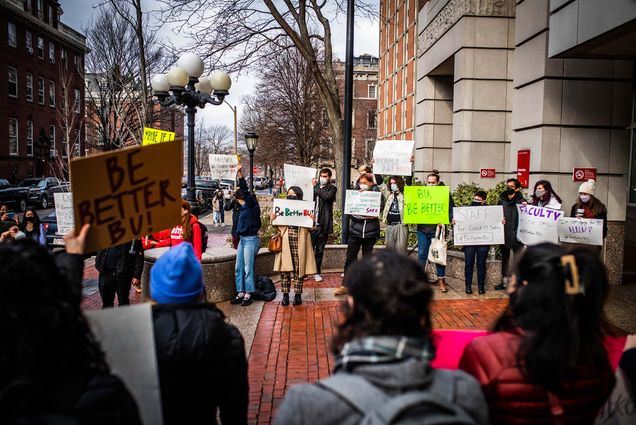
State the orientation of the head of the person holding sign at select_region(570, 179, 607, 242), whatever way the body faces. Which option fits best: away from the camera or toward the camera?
toward the camera

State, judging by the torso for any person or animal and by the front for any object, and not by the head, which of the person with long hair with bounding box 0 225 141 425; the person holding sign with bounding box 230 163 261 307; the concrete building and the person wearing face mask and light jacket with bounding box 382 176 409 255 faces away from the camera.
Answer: the person with long hair

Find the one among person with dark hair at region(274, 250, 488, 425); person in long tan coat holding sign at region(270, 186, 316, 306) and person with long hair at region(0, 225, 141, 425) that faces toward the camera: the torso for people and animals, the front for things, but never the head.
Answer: person in long tan coat holding sign at region(270, 186, 316, 306)

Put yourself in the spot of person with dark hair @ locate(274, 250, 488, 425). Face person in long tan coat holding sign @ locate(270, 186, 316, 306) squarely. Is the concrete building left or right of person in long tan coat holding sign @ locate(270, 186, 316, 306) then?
right

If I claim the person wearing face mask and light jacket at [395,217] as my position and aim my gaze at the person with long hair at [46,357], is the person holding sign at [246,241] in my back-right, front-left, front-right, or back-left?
front-right

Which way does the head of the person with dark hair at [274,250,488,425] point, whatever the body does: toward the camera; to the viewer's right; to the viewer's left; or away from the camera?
away from the camera

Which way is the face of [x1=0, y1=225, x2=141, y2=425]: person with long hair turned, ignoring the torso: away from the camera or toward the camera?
away from the camera

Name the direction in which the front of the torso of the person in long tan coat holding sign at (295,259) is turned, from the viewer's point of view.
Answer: toward the camera

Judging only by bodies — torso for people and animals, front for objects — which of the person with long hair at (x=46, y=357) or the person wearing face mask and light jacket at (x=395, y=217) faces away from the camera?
the person with long hair

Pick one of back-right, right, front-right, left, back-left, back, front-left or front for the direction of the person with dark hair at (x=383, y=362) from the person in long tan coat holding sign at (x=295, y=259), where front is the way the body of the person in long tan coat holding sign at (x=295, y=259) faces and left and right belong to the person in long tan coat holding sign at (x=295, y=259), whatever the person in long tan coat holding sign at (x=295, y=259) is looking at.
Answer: front

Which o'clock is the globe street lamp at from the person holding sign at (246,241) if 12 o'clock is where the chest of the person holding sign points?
The globe street lamp is roughly at 4 o'clock from the person holding sign.

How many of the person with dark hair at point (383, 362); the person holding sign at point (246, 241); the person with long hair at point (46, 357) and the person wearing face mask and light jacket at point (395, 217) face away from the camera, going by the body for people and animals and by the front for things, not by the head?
2

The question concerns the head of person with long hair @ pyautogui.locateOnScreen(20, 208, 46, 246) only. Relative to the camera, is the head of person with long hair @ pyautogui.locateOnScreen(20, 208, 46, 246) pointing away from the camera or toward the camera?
toward the camera

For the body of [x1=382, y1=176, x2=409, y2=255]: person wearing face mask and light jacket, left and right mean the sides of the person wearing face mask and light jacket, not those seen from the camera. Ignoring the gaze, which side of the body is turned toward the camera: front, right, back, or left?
front

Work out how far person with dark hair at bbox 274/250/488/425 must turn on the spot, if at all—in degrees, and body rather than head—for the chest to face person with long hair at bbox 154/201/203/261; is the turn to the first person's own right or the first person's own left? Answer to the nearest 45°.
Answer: approximately 45° to the first person's own left

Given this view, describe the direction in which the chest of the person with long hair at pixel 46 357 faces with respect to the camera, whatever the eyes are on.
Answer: away from the camera

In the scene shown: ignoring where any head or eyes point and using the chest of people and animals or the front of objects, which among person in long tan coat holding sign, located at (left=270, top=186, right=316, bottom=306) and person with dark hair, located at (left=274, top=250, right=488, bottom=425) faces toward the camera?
person in long tan coat holding sign, located at (left=270, top=186, right=316, bottom=306)

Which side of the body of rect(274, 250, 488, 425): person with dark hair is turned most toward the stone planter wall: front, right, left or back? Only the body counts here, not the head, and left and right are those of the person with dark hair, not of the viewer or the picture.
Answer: front

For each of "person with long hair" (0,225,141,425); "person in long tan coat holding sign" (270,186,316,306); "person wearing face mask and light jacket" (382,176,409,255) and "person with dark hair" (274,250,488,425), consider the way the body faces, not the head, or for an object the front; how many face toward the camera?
2

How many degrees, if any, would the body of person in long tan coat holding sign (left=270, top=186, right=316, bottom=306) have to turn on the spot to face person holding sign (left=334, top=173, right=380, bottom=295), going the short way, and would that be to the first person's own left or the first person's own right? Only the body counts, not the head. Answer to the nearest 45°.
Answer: approximately 135° to the first person's own left

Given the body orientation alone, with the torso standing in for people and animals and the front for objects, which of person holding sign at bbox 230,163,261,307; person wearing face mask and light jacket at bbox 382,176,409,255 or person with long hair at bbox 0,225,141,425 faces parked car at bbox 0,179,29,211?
the person with long hair

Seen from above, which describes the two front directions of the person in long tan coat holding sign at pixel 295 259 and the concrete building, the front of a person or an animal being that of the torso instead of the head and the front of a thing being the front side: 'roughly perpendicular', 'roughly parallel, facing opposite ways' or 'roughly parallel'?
roughly perpendicular

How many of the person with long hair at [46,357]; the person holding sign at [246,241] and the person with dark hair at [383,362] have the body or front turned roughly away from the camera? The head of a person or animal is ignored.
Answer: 2

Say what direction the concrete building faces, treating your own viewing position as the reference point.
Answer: facing the viewer and to the left of the viewer

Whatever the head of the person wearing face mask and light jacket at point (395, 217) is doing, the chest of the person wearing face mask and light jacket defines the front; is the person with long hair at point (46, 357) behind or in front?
in front
